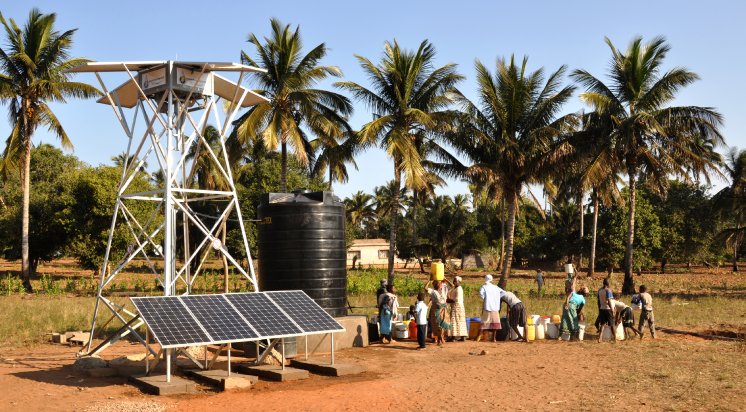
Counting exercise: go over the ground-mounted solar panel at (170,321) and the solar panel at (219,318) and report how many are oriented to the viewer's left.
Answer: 0

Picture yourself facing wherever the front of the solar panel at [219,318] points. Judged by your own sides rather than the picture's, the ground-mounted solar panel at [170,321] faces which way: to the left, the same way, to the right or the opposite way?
the same way

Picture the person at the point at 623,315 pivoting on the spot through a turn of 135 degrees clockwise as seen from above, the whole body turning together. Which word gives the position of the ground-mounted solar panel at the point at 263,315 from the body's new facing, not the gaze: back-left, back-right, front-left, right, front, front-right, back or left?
back

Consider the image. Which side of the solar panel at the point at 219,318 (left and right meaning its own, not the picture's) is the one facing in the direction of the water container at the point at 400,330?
left

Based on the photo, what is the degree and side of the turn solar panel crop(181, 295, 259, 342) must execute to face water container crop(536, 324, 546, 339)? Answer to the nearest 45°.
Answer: approximately 90° to its left

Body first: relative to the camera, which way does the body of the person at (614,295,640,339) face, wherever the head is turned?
to the viewer's left

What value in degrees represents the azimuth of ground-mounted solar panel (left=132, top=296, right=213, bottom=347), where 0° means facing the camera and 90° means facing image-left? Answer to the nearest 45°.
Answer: approximately 315°

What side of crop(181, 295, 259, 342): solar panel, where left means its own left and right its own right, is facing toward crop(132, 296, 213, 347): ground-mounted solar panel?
right
